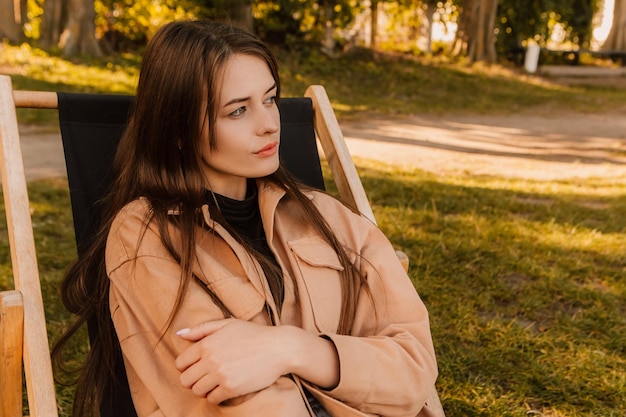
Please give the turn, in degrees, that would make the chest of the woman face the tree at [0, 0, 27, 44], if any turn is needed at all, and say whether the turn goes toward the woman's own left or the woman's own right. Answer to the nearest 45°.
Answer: approximately 135° to the woman's own left

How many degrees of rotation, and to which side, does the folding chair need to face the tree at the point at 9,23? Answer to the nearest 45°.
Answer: approximately 135° to its left

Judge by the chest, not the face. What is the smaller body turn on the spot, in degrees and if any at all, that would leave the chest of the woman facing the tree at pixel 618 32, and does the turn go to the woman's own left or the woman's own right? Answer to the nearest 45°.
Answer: approximately 90° to the woman's own left

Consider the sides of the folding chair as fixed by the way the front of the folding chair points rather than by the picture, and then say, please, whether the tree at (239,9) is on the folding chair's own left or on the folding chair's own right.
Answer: on the folding chair's own left

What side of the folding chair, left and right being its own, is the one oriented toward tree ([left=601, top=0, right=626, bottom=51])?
left

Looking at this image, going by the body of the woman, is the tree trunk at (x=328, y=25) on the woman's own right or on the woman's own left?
on the woman's own left

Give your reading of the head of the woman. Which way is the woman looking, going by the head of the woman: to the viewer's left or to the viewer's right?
to the viewer's right

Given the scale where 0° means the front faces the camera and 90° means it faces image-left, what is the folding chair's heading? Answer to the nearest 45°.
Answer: approximately 315°

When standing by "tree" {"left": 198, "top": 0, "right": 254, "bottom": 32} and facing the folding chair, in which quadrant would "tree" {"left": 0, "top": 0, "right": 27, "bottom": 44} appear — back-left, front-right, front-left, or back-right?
front-right

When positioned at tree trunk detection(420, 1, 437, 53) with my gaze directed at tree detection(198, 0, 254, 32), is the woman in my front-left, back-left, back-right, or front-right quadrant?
front-left

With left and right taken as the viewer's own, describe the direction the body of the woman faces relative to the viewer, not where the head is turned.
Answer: facing the viewer and to the right of the viewer

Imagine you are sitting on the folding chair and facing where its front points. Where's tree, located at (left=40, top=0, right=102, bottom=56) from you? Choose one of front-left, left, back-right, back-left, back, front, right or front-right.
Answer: back-left

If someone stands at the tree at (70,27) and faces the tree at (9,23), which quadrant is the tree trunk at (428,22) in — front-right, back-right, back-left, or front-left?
back-right

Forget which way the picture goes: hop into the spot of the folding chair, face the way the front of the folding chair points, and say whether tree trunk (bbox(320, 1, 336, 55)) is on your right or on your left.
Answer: on your left
